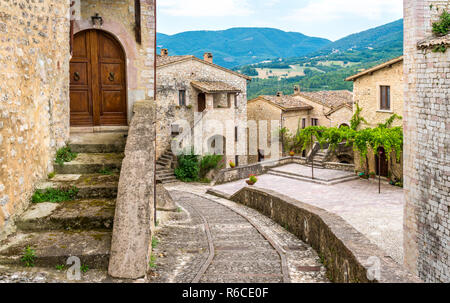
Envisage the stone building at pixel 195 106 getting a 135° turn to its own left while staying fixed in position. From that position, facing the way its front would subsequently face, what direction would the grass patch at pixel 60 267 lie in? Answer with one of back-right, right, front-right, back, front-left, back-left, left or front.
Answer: back-right

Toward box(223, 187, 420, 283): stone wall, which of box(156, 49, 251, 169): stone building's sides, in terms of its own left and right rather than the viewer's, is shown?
front

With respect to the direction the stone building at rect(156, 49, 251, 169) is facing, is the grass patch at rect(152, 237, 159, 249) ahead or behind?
ahead

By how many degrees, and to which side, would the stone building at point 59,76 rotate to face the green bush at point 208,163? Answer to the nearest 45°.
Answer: approximately 180°

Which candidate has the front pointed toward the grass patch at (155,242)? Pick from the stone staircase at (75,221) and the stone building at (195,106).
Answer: the stone building

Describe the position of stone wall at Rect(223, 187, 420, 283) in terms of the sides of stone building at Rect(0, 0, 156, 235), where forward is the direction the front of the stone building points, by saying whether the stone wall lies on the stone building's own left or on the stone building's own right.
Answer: on the stone building's own left

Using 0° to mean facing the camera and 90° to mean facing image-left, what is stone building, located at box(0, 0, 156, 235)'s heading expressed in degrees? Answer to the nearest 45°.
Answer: approximately 0°

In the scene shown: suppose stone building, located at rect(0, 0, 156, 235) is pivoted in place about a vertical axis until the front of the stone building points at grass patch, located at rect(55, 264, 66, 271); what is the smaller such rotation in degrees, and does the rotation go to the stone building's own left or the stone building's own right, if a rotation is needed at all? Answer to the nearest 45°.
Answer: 0° — it already faces it

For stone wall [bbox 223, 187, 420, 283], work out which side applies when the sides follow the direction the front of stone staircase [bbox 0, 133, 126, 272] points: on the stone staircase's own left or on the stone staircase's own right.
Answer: on the stone staircase's own left

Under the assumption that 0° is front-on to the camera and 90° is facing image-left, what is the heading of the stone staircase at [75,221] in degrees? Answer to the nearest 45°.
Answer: approximately 0°
